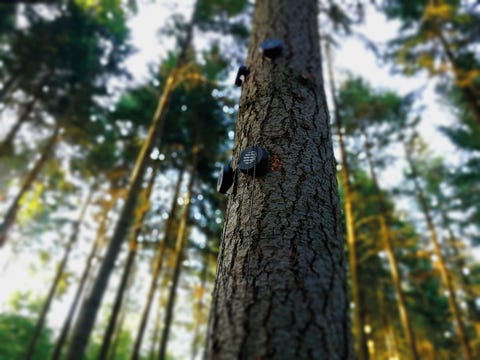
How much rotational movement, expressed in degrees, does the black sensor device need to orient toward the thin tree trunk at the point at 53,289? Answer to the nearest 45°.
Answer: approximately 90° to its right

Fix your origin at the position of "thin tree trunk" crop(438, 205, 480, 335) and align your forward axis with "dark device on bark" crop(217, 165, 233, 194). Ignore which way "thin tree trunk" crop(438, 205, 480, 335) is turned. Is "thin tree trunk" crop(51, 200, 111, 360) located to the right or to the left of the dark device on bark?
right

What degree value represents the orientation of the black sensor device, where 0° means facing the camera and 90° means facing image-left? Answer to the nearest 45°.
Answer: approximately 45°

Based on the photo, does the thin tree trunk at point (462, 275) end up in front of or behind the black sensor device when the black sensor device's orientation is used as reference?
behind

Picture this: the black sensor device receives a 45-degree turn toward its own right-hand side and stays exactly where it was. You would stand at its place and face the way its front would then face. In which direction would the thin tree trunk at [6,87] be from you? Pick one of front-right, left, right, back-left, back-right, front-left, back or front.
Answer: front-right

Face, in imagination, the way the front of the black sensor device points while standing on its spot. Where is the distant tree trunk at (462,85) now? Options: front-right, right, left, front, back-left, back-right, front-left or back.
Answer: back

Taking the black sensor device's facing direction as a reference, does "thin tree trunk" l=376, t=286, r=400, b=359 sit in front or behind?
behind

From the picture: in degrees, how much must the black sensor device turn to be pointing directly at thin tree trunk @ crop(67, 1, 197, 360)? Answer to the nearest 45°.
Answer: approximately 90° to its right

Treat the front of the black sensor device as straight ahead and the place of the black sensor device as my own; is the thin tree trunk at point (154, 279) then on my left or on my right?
on my right

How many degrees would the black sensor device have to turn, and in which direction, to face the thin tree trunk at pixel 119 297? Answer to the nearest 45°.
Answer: approximately 90° to its right

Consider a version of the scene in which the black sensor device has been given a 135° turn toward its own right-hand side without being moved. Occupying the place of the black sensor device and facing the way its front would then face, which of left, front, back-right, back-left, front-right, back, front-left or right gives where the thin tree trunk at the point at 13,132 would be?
front-left
